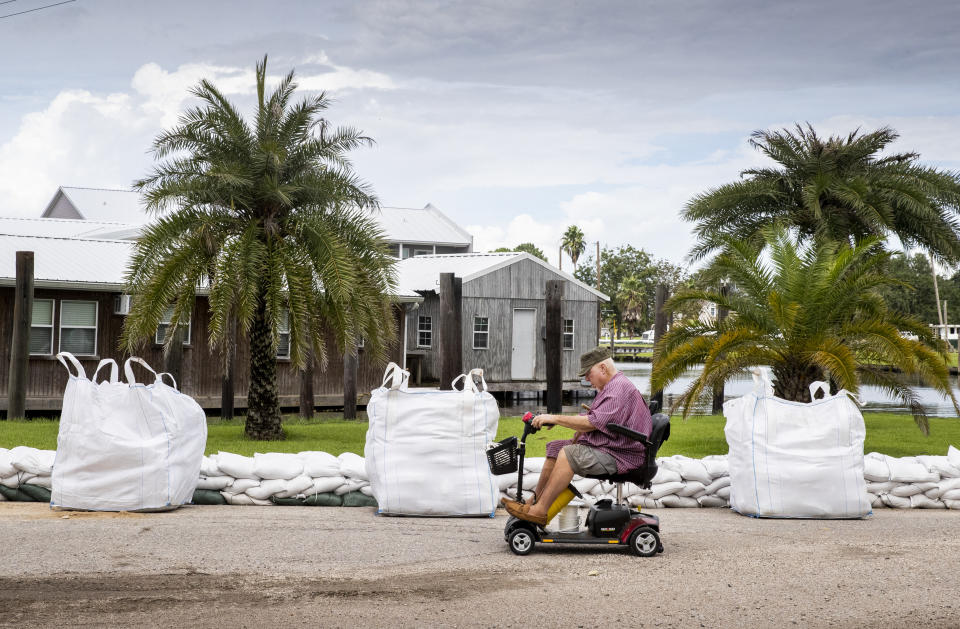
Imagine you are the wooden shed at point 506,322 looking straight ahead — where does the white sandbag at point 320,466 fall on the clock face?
The white sandbag is roughly at 12 o'clock from the wooden shed.

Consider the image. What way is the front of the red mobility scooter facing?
to the viewer's left

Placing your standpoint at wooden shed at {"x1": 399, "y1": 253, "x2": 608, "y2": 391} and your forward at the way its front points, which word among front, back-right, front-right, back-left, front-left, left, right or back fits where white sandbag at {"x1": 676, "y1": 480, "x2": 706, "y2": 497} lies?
front

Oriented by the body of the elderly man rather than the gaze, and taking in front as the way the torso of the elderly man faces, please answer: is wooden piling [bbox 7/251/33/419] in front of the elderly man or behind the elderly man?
in front

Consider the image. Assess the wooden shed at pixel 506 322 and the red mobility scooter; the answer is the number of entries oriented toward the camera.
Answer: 1

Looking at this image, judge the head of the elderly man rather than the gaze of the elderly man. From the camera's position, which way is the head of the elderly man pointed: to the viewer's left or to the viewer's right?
to the viewer's left

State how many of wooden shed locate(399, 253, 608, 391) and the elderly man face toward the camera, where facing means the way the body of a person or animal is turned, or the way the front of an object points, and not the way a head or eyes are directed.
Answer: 1

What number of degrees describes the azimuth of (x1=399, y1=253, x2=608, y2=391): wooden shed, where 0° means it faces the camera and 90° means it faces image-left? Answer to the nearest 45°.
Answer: approximately 0°

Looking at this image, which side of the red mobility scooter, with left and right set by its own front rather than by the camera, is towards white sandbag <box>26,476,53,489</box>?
front

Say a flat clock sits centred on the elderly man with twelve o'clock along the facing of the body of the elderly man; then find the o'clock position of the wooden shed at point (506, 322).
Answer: The wooden shed is roughly at 3 o'clock from the elderly man.

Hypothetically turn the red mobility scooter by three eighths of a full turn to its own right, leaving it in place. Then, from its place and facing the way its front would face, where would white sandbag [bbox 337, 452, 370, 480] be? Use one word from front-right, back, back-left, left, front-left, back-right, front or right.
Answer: left

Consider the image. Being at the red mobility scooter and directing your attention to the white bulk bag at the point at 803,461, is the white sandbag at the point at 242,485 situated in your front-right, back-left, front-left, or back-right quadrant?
back-left

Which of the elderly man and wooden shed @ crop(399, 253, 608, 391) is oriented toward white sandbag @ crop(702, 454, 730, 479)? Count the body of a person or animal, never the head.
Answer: the wooden shed

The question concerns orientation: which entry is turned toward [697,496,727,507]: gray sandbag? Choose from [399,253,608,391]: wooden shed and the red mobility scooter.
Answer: the wooden shed

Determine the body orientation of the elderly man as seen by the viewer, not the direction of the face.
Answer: to the viewer's left

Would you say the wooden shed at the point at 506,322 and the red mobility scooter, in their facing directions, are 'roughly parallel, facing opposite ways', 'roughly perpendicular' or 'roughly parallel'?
roughly perpendicular

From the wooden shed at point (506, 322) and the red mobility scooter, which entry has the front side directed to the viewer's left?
the red mobility scooter
